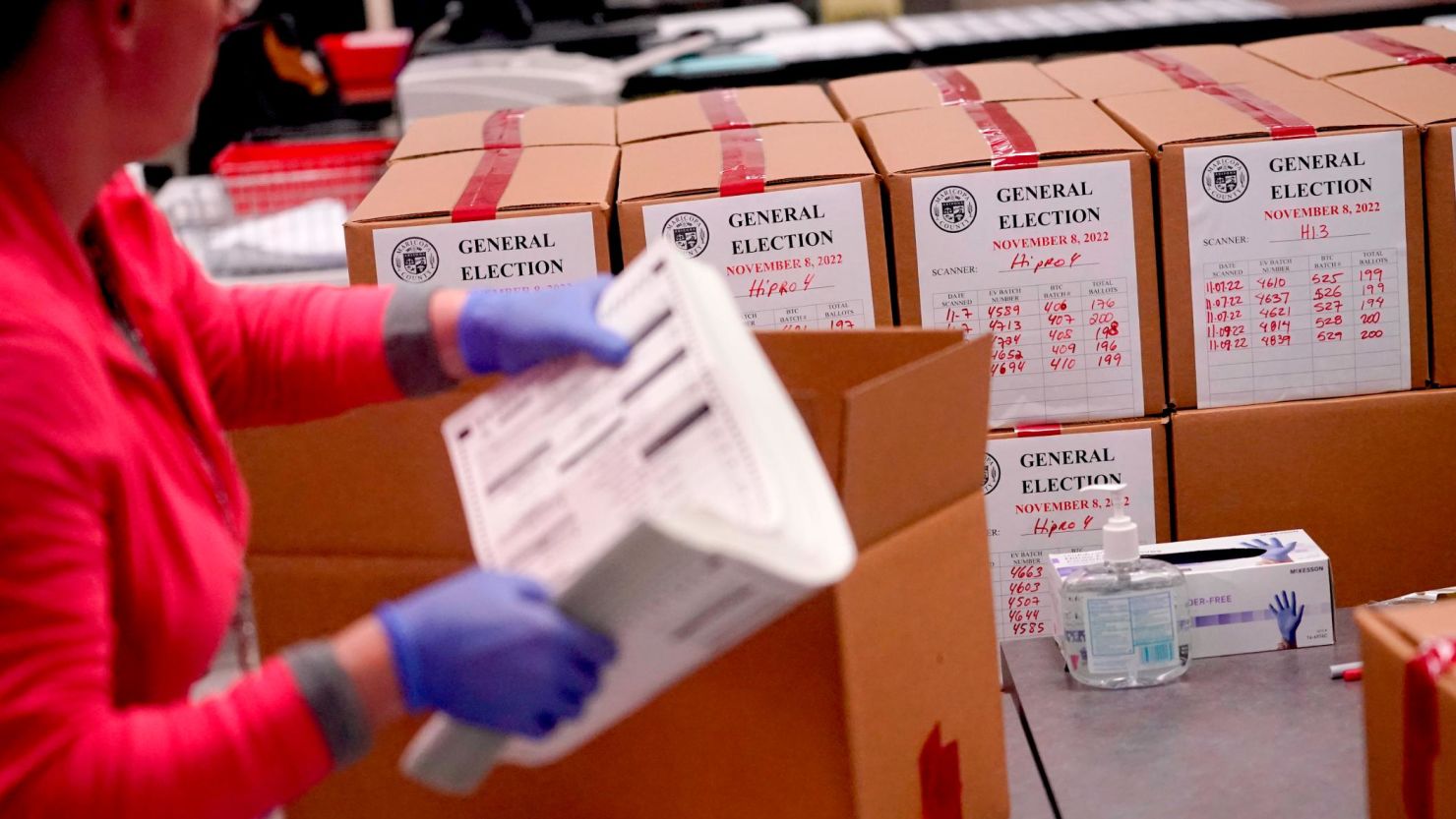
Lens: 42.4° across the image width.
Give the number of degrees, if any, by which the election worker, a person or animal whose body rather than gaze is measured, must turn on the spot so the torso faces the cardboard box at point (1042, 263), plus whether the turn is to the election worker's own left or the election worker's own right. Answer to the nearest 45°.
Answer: approximately 45° to the election worker's own left

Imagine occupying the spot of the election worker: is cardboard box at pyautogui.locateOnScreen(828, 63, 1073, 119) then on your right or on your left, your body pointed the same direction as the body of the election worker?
on your left

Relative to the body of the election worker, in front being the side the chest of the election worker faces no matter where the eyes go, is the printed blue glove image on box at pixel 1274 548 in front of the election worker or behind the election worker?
in front

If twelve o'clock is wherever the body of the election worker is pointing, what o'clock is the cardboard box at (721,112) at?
The cardboard box is roughly at 10 o'clock from the election worker.

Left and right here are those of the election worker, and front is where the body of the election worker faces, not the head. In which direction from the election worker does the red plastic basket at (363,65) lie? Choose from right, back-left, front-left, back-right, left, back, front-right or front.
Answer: left

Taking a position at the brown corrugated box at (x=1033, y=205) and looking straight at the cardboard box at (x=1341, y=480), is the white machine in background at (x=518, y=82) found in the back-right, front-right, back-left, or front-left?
back-left

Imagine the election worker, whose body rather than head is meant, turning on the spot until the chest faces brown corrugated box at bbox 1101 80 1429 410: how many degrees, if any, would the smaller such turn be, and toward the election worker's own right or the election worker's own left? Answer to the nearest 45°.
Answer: approximately 45° to the election worker's own left

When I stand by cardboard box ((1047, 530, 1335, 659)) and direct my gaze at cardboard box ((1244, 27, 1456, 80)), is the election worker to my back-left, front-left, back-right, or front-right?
back-left

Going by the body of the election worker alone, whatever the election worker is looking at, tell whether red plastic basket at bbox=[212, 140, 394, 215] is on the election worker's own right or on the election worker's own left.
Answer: on the election worker's own left

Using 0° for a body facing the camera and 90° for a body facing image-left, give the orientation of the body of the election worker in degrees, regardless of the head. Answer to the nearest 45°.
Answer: approximately 270°

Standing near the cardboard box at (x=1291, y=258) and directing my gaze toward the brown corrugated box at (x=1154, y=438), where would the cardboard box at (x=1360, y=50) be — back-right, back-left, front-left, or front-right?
back-right
